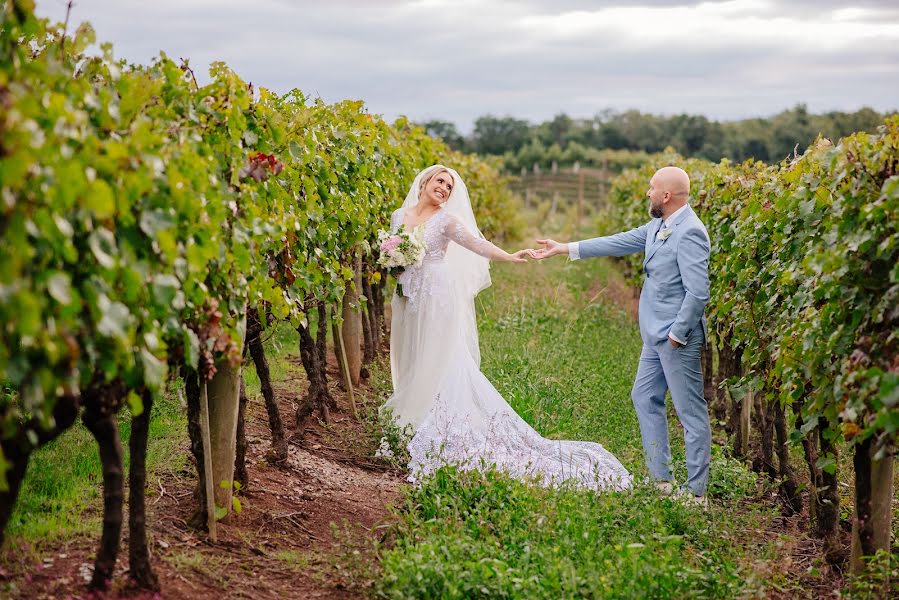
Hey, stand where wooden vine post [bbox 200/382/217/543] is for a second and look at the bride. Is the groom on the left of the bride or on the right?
right

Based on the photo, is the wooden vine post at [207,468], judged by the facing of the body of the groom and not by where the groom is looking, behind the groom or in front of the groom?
in front

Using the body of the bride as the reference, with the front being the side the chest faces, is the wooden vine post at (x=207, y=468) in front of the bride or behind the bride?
in front

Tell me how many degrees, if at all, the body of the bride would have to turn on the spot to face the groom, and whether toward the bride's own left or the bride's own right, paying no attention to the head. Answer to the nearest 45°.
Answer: approximately 90° to the bride's own left

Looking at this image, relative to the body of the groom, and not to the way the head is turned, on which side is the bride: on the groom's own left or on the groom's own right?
on the groom's own right

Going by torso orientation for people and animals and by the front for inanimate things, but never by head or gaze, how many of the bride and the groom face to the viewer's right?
0

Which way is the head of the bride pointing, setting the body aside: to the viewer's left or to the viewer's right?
to the viewer's right

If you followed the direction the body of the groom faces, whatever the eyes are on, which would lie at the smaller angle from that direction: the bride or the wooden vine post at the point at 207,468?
the wooden vine post

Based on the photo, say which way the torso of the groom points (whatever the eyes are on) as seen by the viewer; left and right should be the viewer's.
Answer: facing the viewer and to the left of the viewer
